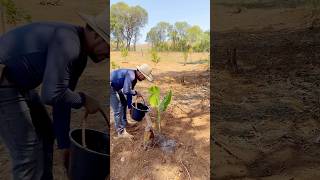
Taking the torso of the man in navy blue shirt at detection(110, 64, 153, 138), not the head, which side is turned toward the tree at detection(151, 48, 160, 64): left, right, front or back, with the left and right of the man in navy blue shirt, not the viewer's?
left

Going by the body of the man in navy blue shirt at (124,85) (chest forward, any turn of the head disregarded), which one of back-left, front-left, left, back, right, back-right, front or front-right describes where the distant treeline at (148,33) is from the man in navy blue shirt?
left

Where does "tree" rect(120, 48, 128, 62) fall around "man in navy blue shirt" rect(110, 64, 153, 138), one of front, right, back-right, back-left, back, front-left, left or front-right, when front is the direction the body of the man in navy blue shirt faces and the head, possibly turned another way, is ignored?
left

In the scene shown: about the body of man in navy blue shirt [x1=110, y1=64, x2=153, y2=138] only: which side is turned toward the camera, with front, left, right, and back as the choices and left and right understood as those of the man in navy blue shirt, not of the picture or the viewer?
right
